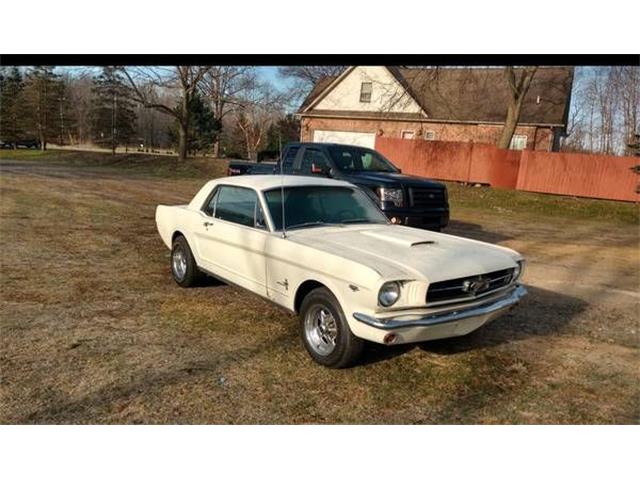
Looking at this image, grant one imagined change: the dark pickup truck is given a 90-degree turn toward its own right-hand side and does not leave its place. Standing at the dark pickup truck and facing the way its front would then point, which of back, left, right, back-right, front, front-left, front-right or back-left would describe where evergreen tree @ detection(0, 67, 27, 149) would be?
right

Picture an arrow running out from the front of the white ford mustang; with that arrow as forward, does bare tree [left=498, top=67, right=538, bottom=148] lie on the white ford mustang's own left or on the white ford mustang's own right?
on the white ford mustang's own left

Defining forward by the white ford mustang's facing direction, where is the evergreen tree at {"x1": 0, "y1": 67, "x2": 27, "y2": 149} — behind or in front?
behind

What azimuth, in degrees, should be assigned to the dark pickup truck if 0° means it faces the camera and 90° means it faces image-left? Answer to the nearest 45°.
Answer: approximately 315°

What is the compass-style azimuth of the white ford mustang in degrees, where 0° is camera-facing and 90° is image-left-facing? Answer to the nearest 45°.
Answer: approximately 315°

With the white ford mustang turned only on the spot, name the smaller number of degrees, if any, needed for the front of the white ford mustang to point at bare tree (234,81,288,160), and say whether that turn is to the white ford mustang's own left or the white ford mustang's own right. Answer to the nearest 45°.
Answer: approximately 135° to the white ford mustang's own left

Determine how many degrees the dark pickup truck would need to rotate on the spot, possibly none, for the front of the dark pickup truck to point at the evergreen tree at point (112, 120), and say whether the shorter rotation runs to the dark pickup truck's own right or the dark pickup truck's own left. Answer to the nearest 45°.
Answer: approximately 180°

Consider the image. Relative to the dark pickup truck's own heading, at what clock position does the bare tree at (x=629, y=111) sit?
The bare tree is roughly at 9 o'clock from the dark pickup truck.

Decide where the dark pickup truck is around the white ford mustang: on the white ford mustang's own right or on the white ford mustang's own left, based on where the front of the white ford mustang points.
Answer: on the white ford mustang's own left

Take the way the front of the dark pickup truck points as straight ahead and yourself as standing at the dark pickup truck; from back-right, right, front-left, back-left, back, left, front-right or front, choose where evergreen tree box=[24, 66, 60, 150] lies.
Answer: back

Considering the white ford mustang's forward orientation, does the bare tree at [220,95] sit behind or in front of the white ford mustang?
behind

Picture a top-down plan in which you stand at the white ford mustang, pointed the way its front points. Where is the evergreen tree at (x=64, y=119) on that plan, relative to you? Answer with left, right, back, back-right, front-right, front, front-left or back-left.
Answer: back

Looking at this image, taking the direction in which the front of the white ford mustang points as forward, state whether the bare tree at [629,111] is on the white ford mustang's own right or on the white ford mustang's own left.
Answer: on the white ford mustang's own left
